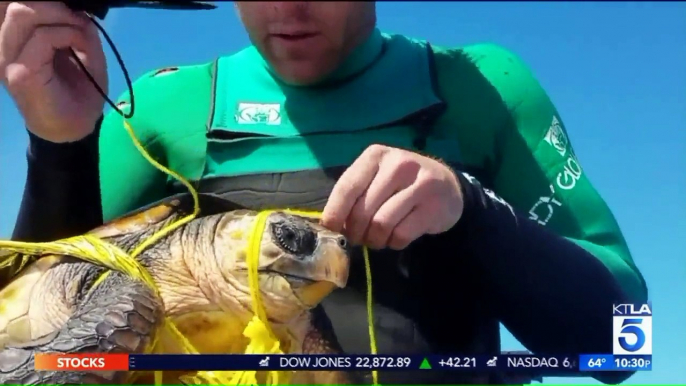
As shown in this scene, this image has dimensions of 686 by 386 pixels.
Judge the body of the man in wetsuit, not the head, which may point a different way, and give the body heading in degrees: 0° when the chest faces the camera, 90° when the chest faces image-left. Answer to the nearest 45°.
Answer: approximately 0°
